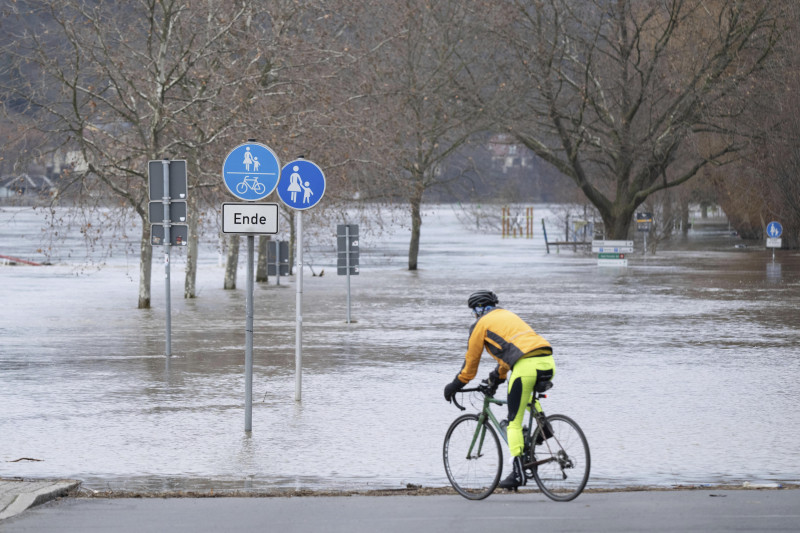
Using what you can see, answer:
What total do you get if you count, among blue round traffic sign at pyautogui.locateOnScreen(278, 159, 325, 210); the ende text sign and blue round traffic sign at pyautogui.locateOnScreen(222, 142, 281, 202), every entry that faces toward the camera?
3

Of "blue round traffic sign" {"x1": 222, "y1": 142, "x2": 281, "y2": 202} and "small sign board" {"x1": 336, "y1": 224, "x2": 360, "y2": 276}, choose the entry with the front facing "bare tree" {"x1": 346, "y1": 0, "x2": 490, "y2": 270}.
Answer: the small sign board

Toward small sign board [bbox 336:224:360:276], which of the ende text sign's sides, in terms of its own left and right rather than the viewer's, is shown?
back

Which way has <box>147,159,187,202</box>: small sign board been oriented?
away from the camera

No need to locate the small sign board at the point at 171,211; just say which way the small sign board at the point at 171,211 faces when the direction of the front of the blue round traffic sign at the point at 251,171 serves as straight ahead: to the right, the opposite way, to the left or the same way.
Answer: the opposite way

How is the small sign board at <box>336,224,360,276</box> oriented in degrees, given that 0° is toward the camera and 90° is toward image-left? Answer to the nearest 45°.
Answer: approximately 180°

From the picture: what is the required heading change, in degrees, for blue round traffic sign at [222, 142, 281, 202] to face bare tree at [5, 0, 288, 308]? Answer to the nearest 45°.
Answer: approximately 180°

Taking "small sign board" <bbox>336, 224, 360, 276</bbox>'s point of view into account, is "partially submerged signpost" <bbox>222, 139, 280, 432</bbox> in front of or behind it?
behind

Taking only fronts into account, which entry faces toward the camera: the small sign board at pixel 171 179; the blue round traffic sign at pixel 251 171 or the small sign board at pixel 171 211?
the blue round traffic sign

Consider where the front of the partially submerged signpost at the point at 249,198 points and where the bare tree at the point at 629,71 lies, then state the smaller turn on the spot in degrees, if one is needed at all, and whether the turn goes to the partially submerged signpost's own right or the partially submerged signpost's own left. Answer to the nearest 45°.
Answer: approximately 135° to the partially submerged signpost's own left

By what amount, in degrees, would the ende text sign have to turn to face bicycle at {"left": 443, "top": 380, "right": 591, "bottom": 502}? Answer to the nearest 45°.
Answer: approximately 45° to its left

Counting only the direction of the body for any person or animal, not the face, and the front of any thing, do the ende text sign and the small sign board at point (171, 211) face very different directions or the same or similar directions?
very different directions

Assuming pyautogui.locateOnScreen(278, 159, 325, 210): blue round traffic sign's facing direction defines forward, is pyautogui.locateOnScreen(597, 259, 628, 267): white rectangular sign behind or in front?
behind
